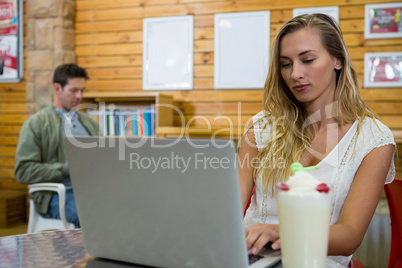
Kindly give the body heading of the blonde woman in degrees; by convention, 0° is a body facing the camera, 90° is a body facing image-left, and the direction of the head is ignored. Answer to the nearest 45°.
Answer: approximately 45°

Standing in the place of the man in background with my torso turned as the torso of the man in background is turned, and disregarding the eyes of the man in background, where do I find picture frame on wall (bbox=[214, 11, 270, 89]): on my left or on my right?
on my left

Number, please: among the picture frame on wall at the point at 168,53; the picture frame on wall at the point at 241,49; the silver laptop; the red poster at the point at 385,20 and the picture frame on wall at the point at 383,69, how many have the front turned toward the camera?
4

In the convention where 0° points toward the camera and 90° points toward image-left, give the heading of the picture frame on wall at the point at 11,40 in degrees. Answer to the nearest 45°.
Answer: approximately 0°

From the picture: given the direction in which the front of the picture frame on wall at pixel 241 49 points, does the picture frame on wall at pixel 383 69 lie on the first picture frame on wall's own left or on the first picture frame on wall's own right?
on the first picture frame on wall's own left
